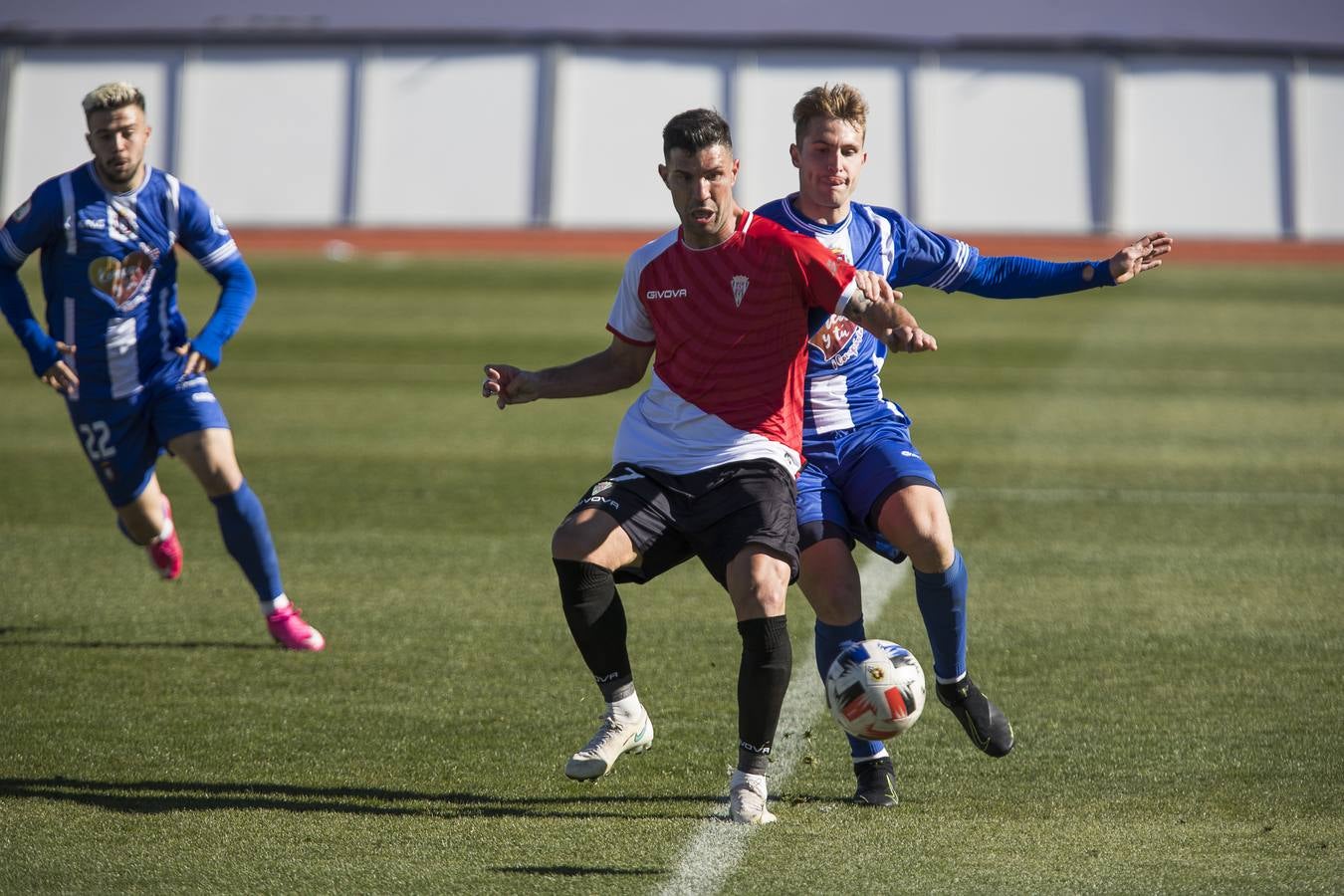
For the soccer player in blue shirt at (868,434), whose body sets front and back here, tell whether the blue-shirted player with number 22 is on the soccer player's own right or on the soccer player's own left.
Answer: on the soccer player's own right

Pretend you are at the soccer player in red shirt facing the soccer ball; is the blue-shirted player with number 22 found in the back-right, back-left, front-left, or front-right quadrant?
back-left

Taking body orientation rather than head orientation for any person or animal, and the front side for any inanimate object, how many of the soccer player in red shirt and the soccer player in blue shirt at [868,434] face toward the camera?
2

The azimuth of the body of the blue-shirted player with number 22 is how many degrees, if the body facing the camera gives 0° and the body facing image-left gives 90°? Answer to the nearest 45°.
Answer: approximately 0°

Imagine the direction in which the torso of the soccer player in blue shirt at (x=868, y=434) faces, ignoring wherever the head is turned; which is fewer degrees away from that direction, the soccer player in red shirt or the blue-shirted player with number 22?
the soccer player in red shirt

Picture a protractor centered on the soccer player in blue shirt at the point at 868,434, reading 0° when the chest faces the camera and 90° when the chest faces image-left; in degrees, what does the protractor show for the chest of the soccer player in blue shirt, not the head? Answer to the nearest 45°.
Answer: approximately 0°

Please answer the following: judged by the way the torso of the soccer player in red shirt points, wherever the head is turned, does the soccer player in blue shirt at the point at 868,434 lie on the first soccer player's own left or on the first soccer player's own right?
on the first soccer player's own left

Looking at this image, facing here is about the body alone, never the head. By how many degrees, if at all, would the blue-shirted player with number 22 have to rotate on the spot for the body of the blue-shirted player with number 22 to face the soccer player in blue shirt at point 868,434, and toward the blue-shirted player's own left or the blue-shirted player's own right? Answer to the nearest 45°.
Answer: approximately 45° to the blue-shirted player's own left
